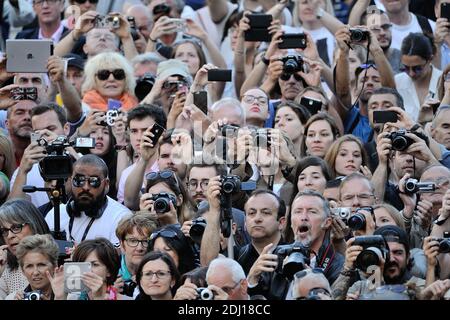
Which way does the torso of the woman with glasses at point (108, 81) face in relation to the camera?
toward the camera

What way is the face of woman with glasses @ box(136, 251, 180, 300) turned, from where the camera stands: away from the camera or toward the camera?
toward the camera

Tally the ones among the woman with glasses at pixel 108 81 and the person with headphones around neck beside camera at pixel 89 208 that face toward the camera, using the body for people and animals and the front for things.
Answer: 2

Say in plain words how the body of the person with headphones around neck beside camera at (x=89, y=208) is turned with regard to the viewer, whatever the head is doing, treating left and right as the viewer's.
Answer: facing the viewer

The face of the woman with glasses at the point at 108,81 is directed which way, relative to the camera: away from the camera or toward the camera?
toward the camera

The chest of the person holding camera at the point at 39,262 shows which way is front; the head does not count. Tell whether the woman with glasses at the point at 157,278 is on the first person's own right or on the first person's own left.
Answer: on the first person's own left

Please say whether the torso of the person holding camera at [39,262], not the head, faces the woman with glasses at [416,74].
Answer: no

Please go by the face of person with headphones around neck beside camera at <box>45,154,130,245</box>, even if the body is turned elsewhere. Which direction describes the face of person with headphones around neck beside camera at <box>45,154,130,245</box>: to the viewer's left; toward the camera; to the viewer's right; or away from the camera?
toward the camera

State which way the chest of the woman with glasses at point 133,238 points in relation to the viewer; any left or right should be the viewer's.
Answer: facing the viewer and to the right of the viewer

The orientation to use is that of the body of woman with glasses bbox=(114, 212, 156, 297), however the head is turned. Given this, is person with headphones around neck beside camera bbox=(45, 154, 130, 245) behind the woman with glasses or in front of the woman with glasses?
behind

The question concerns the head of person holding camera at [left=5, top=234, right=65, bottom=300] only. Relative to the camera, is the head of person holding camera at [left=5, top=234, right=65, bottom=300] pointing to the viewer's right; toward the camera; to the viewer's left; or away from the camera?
toward the camera

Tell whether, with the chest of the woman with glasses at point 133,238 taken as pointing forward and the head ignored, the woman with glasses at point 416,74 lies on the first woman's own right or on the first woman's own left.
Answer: on the first woman's own left

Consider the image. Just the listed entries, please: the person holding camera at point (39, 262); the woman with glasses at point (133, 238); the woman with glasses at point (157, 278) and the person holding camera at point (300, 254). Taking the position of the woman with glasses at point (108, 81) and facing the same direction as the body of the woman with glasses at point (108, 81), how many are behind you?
0
